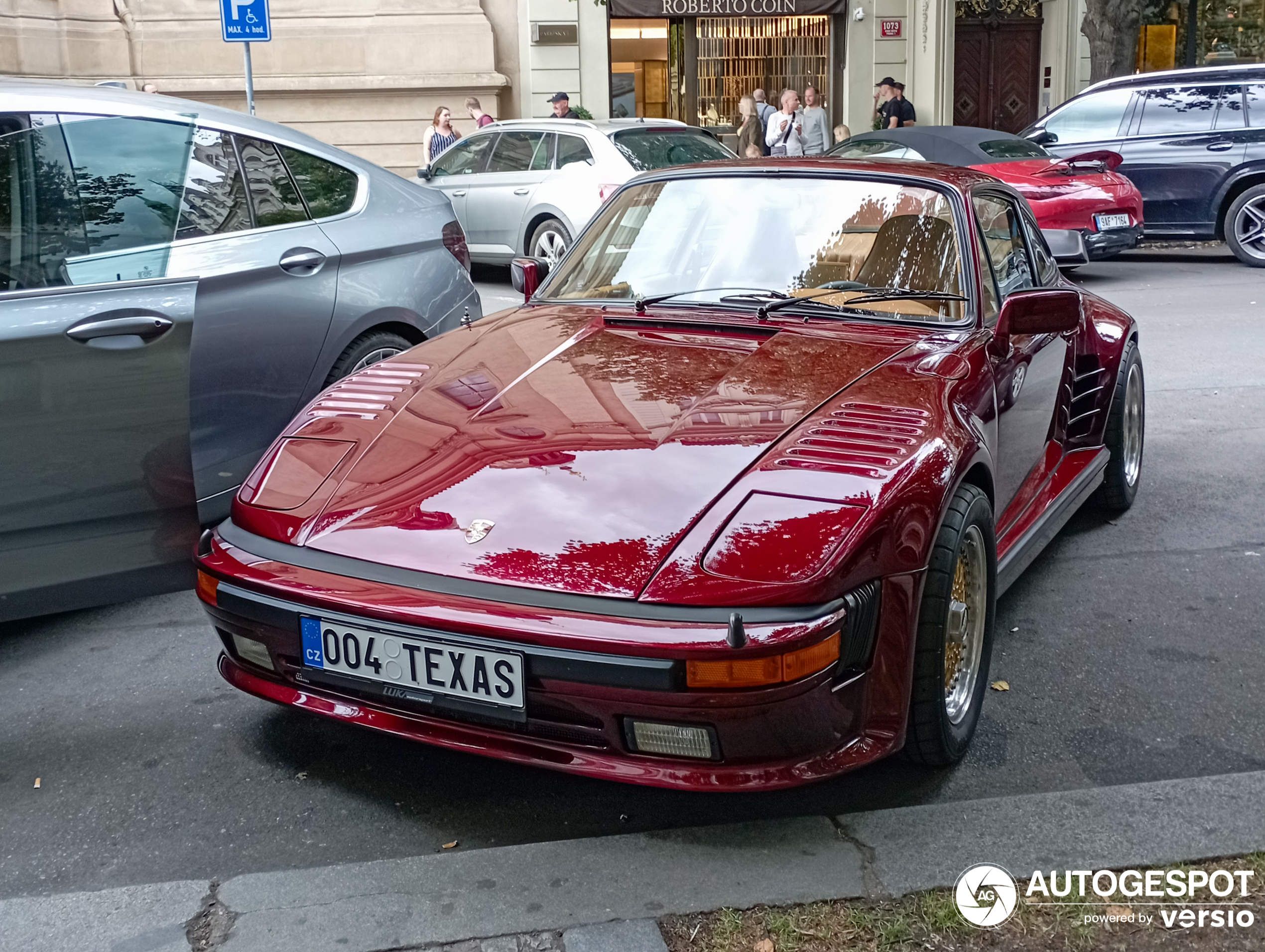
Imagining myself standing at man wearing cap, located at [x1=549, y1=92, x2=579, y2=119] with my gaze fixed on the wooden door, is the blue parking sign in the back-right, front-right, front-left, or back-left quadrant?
back-right

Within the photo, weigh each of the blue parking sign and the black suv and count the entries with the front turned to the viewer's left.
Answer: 1

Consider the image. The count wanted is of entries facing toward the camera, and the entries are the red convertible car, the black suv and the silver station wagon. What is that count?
0

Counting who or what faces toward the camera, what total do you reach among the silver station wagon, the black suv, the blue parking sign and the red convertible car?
1

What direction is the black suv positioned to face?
to the viewer's left

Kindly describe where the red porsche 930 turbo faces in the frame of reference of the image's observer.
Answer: facing the viewer and to the left of the viewer

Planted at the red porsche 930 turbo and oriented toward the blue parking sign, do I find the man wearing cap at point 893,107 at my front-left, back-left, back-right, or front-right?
front-right

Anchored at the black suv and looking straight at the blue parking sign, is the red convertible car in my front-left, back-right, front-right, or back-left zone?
front-left

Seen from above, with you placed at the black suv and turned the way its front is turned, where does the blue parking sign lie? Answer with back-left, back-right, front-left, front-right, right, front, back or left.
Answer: front-left

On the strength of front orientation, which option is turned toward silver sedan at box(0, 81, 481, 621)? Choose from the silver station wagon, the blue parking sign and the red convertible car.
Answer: the blue parking sign

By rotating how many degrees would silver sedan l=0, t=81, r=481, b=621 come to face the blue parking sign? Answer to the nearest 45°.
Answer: approximately 135° to its right

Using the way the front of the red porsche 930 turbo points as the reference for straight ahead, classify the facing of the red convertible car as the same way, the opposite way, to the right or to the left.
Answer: to the right

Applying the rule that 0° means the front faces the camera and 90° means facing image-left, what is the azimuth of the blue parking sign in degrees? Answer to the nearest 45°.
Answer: approximately 0°
